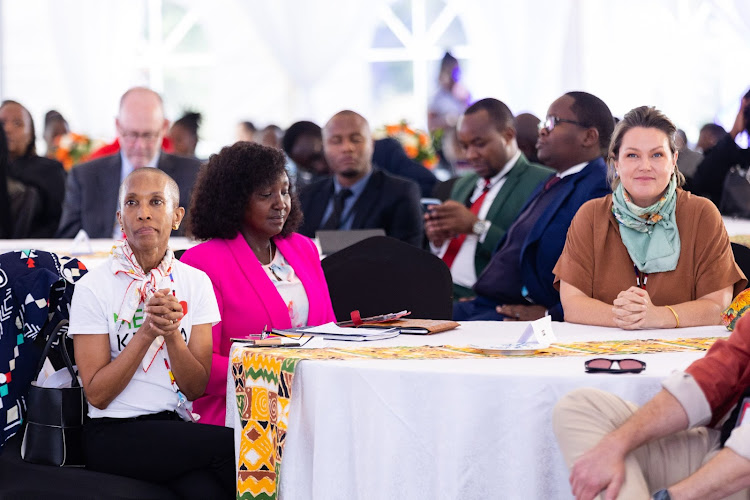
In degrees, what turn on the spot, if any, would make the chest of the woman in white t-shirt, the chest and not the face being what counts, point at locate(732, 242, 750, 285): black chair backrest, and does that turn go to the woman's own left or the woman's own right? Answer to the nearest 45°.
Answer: approximately 90° to the woman's own left

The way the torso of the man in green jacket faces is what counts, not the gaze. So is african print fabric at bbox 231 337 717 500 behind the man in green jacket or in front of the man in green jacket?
in front

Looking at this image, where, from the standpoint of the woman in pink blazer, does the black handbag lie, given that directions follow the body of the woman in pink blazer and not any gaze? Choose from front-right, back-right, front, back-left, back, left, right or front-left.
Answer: right

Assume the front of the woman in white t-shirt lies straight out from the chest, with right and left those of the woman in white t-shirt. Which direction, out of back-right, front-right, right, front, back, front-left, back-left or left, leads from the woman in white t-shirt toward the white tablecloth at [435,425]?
front-left

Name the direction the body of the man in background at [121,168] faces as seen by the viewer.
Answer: toward the camera

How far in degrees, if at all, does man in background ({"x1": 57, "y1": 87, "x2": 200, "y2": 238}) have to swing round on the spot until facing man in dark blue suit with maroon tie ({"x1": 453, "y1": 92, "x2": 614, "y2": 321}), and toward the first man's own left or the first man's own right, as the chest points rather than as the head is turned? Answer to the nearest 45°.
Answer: approximately 45° to the first man's own left

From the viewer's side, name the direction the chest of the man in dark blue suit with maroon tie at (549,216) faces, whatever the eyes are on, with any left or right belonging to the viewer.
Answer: facing to the left of the viewer

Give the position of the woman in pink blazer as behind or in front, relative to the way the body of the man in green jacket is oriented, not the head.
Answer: in front

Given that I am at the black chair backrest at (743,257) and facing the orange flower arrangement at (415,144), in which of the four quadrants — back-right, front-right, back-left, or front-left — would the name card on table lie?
back-left

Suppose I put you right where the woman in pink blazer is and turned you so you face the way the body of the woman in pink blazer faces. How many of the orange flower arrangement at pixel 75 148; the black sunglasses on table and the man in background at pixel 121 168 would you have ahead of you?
1

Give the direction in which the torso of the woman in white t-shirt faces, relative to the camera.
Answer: toward the camera

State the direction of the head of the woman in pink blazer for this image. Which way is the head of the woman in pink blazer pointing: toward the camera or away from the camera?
toward the camera

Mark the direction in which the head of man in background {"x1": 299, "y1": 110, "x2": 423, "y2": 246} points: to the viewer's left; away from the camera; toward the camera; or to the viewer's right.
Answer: toward the camera

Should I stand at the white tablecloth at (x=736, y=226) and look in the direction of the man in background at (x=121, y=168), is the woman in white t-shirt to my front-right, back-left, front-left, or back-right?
front-left
